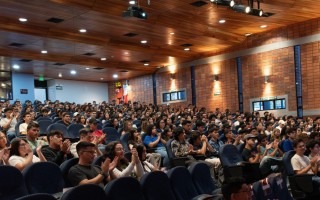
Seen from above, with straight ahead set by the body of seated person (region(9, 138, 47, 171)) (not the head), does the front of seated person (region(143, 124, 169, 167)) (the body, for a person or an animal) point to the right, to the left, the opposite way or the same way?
the same way

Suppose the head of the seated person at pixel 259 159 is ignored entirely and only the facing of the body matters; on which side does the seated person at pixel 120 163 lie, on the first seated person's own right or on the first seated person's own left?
on the first seated person's own right

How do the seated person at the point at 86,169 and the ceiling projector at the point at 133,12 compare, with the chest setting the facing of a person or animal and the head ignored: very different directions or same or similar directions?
same or similar directions

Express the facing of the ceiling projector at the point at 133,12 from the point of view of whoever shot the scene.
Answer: facing the viewer and to the right of the viewer

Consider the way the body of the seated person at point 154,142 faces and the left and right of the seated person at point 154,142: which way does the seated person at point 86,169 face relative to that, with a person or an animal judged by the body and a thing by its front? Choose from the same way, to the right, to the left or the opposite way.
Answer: the same way

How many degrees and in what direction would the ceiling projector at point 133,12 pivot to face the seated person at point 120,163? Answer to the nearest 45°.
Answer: approximately 45° to its right

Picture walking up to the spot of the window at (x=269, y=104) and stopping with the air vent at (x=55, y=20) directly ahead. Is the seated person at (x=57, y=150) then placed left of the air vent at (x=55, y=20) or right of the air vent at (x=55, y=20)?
left

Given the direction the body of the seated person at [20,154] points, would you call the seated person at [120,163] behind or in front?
in front

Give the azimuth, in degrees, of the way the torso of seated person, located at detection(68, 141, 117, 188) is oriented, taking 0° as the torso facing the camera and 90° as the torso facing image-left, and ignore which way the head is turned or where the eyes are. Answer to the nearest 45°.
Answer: approximately 315°

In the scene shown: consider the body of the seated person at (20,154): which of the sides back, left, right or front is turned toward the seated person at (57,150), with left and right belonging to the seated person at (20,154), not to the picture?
left

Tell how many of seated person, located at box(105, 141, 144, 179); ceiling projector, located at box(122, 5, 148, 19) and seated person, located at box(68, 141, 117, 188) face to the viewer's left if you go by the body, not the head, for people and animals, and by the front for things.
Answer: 0

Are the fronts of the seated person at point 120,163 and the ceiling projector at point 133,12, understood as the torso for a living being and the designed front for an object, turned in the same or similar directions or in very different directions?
same or similar directions

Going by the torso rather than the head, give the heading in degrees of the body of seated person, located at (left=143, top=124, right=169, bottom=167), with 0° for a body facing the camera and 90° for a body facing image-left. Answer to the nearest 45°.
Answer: approximately 315°

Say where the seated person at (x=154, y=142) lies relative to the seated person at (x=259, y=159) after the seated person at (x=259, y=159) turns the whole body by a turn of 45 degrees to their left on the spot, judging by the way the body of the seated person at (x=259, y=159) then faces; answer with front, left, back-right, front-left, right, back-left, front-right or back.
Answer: back
